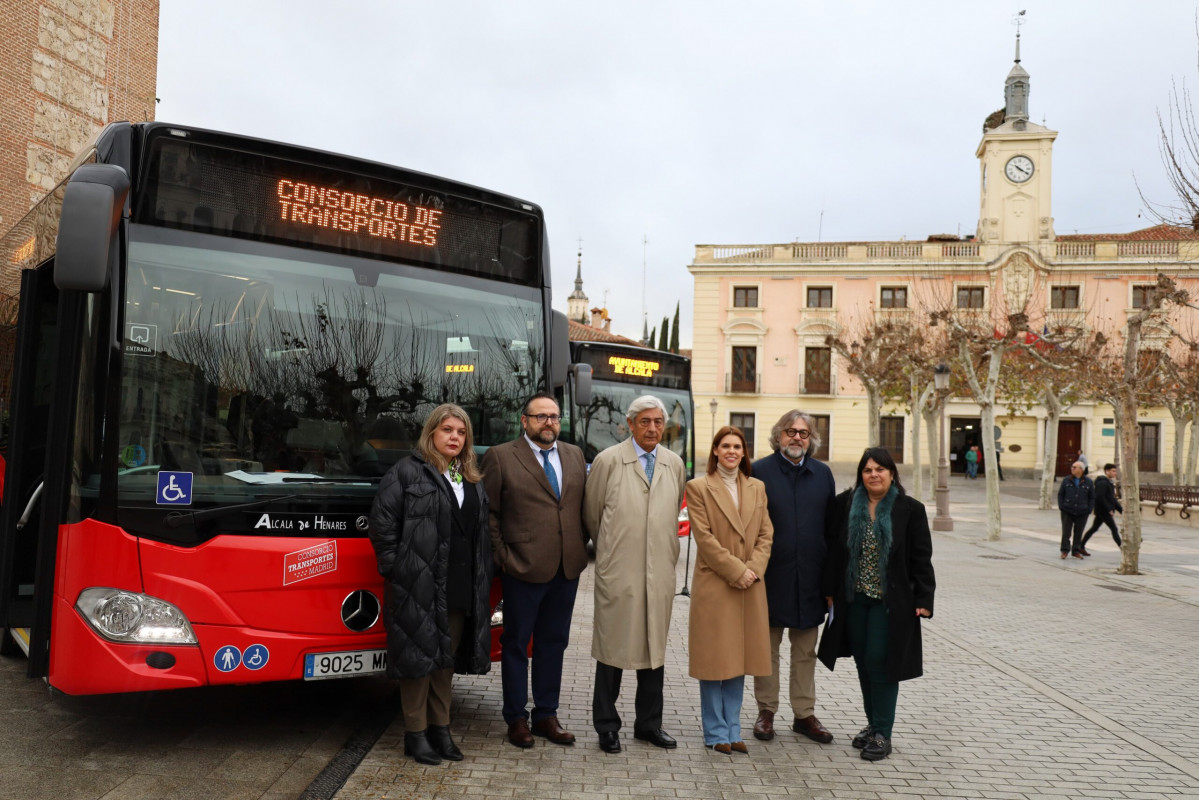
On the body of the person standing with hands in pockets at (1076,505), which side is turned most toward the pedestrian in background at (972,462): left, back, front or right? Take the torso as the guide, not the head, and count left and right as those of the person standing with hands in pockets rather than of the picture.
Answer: back

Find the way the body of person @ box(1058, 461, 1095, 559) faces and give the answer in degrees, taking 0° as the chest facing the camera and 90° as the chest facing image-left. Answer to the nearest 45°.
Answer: approximately 0°

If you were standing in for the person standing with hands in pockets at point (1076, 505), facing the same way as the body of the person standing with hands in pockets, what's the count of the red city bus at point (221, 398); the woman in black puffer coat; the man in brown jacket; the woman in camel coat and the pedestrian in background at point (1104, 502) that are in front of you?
4

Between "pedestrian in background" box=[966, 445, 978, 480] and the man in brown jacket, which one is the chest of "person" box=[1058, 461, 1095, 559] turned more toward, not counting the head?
the man in brown jacket

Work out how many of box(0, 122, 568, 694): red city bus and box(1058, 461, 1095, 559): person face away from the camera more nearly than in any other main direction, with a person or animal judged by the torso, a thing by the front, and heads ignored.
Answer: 0

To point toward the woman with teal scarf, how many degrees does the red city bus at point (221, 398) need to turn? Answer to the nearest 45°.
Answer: approximately 45° to its left

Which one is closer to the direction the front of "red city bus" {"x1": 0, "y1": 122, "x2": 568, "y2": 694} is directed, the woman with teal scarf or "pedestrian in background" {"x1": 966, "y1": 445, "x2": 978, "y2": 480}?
the woman with teal scarf

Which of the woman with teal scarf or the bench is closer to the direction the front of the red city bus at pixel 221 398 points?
the woman with teal scarf

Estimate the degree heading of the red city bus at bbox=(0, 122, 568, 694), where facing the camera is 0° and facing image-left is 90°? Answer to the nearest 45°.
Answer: approximately 315°

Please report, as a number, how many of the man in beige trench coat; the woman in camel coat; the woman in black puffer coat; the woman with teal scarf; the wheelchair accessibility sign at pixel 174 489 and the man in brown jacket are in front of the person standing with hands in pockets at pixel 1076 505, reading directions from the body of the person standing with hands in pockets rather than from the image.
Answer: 6

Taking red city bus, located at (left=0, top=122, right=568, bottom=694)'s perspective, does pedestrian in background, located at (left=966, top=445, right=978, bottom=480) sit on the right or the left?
on its left

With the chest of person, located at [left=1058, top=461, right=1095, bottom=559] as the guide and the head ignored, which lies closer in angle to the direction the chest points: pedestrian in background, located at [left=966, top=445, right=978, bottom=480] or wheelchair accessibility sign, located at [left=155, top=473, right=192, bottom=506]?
the wheelchair accessibility sign
